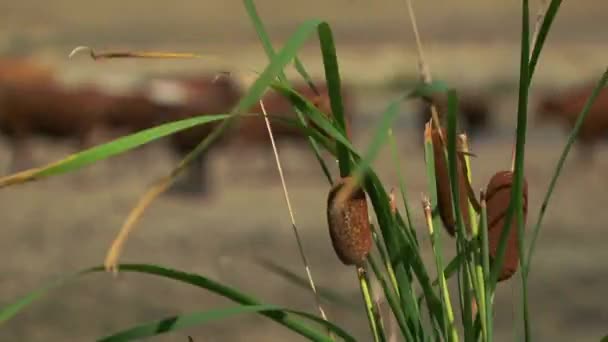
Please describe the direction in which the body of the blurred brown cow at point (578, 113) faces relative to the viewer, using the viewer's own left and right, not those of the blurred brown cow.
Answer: facing to the left of the viewer

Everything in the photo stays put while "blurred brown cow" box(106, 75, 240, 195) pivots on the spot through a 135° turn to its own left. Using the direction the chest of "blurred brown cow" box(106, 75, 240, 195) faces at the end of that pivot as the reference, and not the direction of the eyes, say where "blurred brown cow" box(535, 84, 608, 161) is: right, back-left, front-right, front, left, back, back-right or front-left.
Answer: front-left

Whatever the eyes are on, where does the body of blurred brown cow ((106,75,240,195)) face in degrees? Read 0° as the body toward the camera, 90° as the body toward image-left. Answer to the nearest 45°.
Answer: approximately 90°

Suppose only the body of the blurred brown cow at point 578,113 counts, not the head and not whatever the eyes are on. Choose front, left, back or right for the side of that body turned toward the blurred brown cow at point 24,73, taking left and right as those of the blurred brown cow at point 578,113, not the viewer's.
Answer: front

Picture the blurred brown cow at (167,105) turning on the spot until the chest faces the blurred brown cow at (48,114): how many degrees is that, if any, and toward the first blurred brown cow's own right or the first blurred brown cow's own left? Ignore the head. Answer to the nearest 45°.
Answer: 0° — it already faces it
